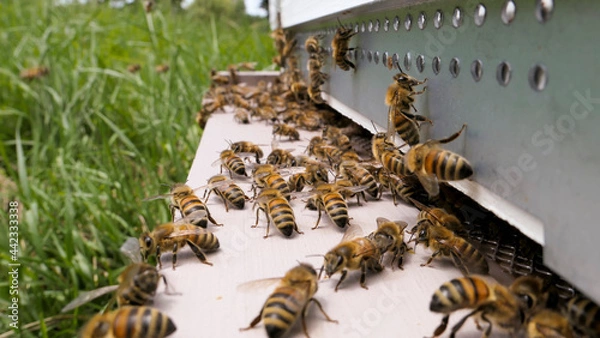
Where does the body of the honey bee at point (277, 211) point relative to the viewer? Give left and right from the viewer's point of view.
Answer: facing away from the viewer and to the left of the viewer

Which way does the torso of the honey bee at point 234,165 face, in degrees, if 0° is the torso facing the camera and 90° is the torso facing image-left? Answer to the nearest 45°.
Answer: approximately 135°

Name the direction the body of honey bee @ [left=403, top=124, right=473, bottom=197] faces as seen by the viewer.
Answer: to the viewer's left

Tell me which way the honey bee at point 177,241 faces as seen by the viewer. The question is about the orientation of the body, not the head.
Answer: to the viewer's left

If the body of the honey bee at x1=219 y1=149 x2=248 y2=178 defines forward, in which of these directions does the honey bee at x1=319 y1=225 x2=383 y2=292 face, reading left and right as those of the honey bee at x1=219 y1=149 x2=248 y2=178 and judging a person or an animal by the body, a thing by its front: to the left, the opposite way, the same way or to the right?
to the left

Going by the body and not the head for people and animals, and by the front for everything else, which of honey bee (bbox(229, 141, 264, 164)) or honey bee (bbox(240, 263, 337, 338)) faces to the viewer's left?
honey bee (bbox(229, 141, 264, 164))

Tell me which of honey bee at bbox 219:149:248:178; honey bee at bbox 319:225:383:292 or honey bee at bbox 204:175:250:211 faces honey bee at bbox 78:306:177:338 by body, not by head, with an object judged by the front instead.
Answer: honey bee at bbox 319:225:383:292

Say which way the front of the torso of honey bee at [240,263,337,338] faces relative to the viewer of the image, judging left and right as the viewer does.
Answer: facing away from the viewer and to the right of the viewer
